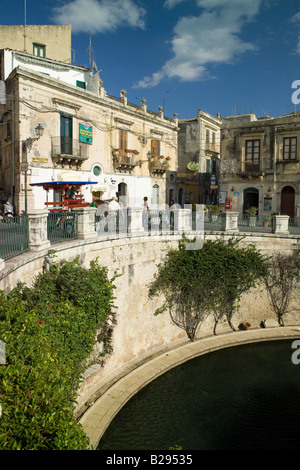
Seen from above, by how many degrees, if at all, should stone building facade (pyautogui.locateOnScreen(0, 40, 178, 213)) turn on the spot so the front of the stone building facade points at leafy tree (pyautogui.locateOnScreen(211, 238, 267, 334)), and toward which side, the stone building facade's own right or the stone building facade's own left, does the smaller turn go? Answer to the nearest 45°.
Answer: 0° — it already faces it

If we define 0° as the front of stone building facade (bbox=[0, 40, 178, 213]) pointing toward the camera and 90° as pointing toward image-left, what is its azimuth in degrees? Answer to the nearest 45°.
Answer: approximately 315°
